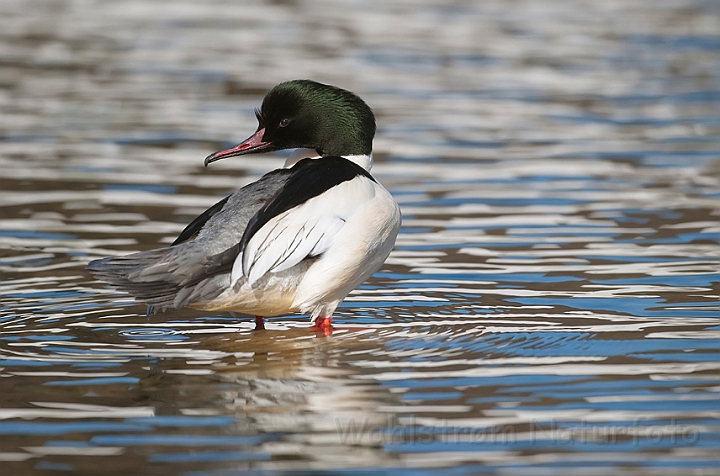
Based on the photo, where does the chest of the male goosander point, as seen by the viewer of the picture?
to the viewer's right
